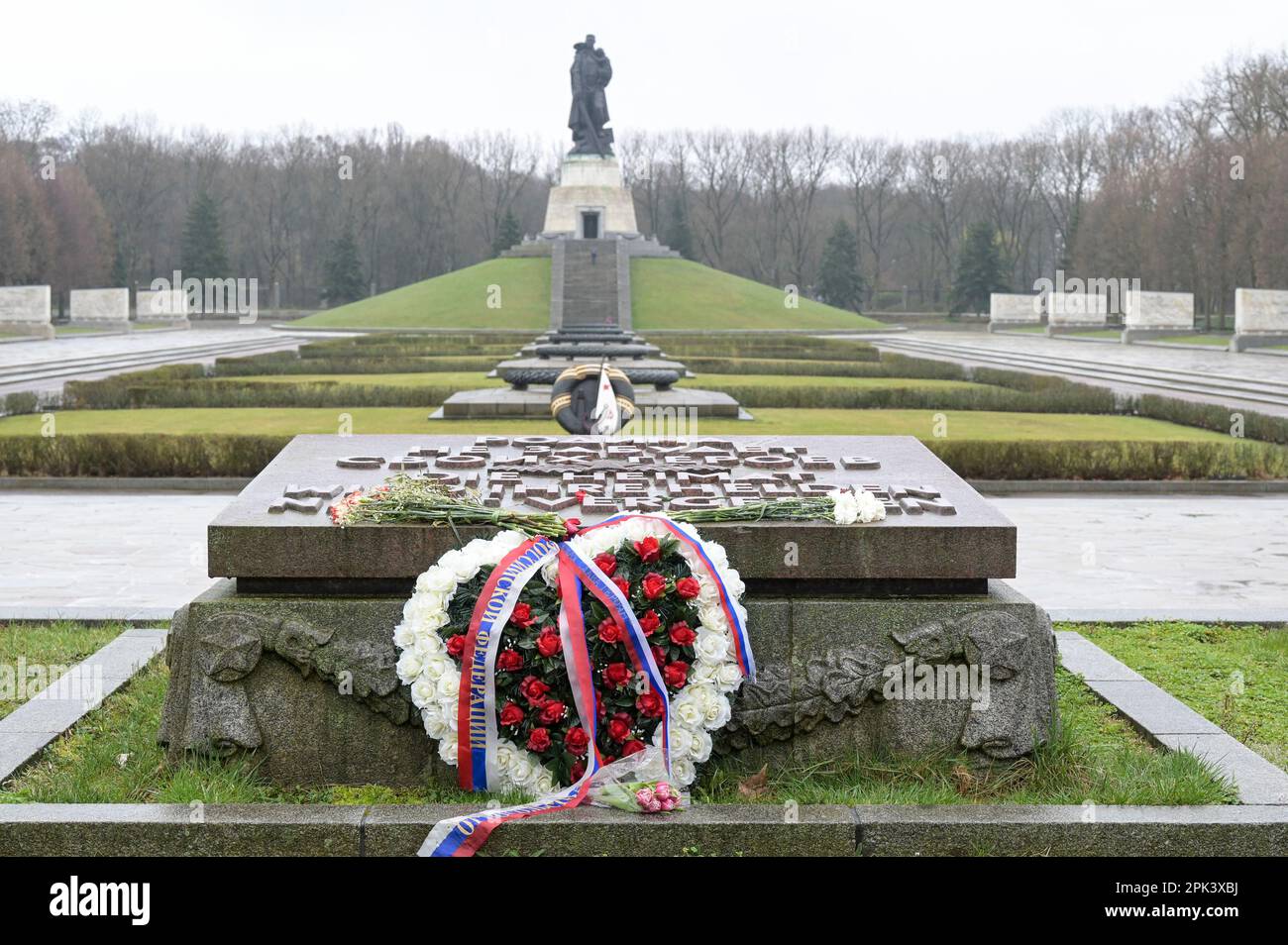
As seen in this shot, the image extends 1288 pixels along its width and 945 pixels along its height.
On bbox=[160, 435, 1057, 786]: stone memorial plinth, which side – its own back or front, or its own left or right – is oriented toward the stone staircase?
back

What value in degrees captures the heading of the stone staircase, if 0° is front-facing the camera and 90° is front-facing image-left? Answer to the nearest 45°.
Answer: approximately 0°

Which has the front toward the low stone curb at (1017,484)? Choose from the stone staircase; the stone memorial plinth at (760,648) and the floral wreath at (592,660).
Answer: the stone staircase

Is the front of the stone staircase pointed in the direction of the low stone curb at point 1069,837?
yes

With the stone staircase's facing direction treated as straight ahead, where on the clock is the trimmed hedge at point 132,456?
The trimmed hedge is roughly at 12 o'clock from the stone staircase.

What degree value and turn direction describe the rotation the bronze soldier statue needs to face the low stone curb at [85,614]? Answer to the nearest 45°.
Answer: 0° — it already faces it
